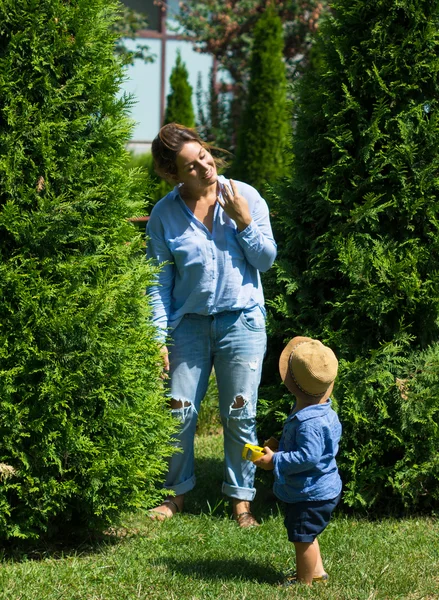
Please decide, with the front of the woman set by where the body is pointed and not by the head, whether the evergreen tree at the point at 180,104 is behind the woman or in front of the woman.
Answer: behind

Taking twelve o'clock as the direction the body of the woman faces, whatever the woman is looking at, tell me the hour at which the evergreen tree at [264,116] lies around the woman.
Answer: The evergreen tree is roughly at 6 o'clock from the woman.

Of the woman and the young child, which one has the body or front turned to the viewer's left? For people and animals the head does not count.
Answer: the young child

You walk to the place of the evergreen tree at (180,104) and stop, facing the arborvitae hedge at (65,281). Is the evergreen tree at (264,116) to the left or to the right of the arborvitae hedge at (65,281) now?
left

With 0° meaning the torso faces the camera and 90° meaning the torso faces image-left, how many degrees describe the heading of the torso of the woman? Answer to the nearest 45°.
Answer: approximately 0°

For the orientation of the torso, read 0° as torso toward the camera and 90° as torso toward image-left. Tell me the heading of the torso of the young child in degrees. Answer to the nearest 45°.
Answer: approximately 90°

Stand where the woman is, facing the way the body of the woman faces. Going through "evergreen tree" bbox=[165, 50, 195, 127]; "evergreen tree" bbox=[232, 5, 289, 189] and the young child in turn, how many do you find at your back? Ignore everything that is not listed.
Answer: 2

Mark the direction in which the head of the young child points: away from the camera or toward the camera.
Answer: away from the camera

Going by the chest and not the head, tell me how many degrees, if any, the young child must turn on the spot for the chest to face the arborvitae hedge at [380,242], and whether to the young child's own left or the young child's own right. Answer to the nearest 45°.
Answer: approximately 90° to the young child's own right

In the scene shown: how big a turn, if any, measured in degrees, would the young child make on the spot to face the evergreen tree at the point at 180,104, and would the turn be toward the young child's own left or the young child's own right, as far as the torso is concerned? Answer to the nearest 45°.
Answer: approximately 90° to the young child's own right
